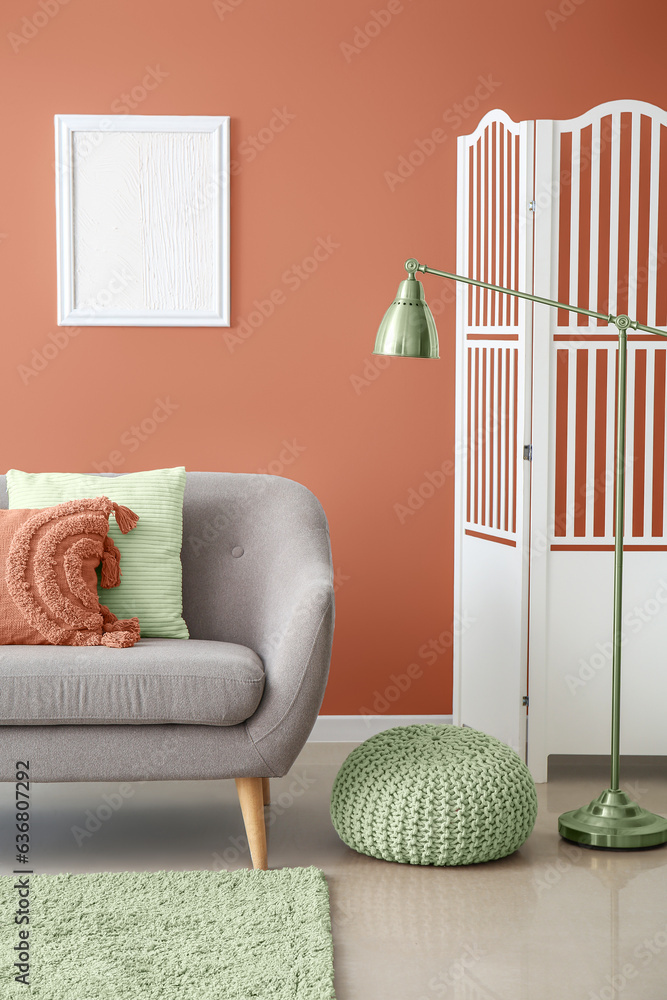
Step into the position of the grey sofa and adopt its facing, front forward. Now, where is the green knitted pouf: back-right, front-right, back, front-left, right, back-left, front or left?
left

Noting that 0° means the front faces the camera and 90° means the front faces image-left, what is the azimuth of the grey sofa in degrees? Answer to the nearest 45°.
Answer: approximately 0°

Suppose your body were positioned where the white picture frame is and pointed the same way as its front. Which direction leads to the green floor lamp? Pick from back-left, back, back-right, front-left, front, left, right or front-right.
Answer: front-left

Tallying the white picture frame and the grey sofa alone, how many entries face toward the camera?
2

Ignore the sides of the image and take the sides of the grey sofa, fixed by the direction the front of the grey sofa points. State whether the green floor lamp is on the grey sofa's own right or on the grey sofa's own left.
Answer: on the grey sofa's own left

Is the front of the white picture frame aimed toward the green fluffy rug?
yes

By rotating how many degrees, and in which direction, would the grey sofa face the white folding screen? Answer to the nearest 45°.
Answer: approximately 135° to its left

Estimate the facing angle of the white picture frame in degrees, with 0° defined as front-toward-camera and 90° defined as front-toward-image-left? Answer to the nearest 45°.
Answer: approximately 0°

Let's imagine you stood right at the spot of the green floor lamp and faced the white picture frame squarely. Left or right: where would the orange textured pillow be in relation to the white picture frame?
left
